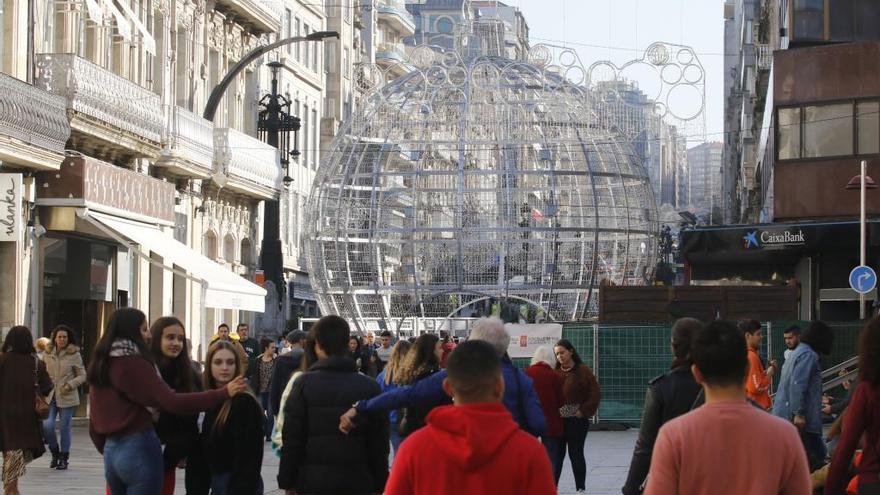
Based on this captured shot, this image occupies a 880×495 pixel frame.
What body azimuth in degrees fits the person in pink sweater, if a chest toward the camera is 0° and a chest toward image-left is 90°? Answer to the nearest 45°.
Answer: approximately 180°

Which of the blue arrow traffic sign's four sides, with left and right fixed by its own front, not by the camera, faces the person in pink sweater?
front

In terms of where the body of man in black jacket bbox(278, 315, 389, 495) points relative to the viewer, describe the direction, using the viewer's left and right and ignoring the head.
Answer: facing away from the viewer

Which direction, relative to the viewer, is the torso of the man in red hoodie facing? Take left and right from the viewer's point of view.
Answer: facing away from the viewer

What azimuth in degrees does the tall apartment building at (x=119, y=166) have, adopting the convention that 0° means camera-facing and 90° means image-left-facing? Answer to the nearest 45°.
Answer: approximately 315°

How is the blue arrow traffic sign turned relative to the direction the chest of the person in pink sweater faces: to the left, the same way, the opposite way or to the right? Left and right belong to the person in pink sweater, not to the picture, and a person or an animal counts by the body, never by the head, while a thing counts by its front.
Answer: the opposite way

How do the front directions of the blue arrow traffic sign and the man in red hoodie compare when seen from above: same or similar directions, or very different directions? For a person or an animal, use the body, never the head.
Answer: very different directions

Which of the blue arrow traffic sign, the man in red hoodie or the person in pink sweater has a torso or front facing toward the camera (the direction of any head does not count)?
the blue arrow traffic sign

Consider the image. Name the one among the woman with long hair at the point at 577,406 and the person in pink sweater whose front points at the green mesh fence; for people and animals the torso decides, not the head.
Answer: the person in pink sweater

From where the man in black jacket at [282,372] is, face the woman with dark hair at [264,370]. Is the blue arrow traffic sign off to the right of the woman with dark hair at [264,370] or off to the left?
right

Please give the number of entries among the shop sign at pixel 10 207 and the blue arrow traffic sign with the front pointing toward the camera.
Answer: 2

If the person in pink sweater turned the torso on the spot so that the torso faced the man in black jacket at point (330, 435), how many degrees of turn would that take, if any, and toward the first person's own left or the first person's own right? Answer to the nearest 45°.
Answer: approximately 45° to the first person's own left

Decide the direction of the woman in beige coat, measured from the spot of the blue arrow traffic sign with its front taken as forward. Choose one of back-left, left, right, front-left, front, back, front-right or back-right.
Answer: front-right

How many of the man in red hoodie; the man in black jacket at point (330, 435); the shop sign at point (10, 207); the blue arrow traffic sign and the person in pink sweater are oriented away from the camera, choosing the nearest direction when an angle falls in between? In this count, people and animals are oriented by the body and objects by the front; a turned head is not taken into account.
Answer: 3

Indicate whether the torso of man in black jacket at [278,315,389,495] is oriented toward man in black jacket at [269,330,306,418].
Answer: yes

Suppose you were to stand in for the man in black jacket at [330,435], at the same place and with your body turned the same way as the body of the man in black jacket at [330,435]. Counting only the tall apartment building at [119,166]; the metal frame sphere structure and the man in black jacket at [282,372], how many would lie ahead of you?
3
